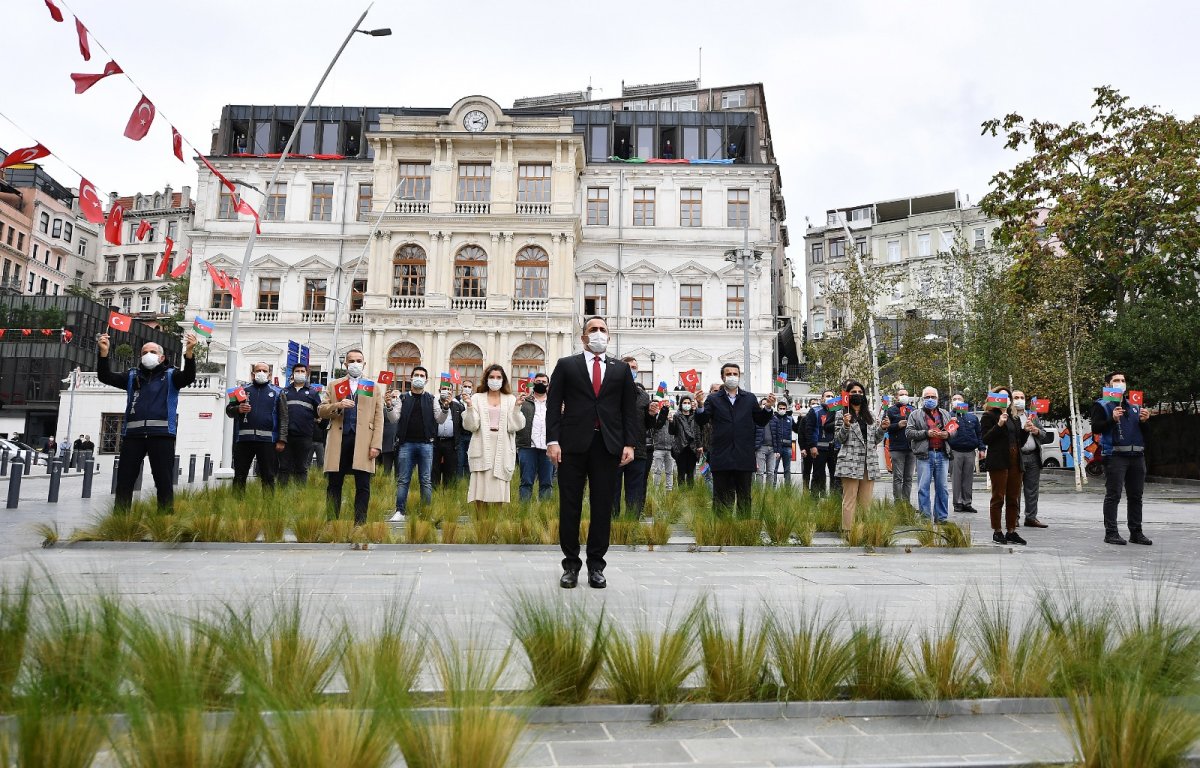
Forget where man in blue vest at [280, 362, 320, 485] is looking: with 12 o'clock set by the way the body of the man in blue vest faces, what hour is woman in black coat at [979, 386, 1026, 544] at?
The woman in black coat is roughly at 10 o'clock from the man in blue vest.

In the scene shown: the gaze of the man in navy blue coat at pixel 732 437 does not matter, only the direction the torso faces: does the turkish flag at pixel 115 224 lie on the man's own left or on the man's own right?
on the man's own right

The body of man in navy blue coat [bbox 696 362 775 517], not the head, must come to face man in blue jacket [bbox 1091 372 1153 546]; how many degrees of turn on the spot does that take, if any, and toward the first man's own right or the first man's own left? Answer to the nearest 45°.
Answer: approximately 90° to the first man's own left

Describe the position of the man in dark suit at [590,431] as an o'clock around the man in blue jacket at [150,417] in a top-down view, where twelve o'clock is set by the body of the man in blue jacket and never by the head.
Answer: The man in dark suit is roughly at 11 o'clock from the man in blue jacket.

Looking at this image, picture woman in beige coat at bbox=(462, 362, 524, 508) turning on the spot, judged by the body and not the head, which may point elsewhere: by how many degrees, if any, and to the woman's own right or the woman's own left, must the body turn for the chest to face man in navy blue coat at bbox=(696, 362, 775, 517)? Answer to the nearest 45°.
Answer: approximately 90° to the woman's own left
